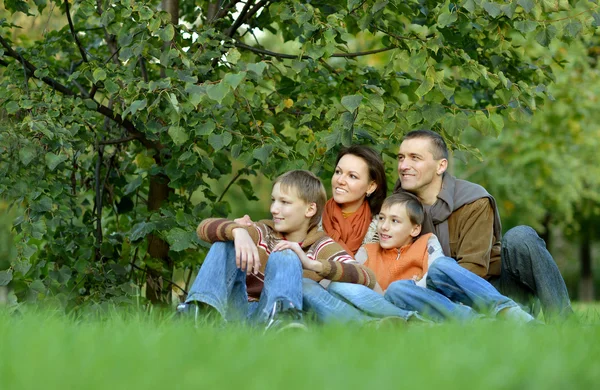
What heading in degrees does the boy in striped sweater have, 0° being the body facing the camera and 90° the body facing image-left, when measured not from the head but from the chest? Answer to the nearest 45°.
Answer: approximately 45°

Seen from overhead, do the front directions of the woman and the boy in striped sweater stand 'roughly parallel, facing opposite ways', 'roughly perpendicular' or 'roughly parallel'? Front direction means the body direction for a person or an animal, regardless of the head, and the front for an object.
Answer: roughly parallel

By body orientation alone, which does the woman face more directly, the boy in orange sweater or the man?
the boy in orange sweater

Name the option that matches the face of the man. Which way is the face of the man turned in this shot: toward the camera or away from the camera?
toward the camera

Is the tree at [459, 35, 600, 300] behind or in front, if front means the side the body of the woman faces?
behind

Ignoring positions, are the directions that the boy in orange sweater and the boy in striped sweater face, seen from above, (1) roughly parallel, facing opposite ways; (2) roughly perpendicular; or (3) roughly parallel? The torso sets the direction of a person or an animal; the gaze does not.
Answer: roughly parallel

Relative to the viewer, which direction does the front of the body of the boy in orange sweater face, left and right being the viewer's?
facing the viewer and to the left of the viewer

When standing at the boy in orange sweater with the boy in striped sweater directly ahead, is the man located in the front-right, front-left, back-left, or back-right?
back-right

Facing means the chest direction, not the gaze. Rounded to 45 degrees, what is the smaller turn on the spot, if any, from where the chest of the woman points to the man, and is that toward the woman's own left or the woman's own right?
approximately 135° to the woman's own left

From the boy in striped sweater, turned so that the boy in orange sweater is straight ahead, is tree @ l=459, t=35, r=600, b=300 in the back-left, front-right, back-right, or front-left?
front-left

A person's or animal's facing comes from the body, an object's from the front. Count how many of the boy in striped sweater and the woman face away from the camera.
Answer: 0

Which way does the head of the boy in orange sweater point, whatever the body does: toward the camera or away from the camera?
toward the camera

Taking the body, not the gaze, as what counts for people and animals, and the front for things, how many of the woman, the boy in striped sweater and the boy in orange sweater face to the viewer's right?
0

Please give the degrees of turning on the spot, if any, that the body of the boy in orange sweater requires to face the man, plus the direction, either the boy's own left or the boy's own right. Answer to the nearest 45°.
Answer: approximately 180°

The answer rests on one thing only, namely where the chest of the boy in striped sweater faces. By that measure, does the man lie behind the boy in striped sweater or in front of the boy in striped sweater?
behind

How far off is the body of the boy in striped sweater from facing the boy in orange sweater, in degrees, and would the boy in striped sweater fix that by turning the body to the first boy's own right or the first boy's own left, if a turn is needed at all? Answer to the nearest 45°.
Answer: approximately 135° to the first boy's own left

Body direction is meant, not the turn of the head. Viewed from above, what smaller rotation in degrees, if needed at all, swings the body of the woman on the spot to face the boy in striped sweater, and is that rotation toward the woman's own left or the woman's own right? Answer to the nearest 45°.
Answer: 0° — they already face them
